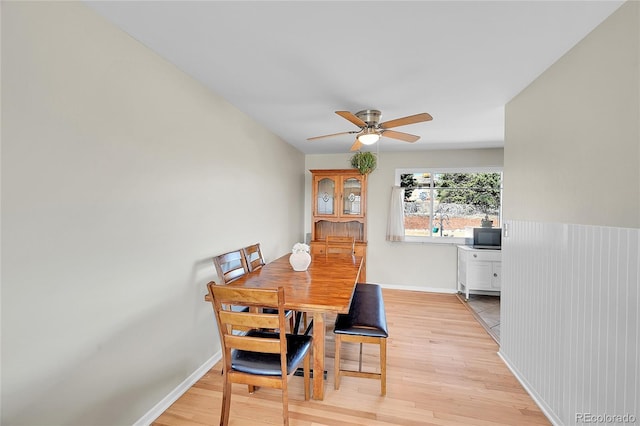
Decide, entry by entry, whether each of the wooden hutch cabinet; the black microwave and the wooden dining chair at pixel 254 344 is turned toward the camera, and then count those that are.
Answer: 2

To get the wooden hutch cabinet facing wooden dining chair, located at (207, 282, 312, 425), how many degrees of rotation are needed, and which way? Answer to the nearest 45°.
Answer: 0° — it already faces it

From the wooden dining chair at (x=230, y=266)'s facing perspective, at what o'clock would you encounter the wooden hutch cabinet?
The wooden hutch cabinet is roughly at 9 o'clock from the wooden dining chair.

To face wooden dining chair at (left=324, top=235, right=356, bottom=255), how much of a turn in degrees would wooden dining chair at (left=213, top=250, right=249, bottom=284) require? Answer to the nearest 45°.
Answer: approximately 90° to its left

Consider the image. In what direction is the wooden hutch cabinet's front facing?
toward the camera

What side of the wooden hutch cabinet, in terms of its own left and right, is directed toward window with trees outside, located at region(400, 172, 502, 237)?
left

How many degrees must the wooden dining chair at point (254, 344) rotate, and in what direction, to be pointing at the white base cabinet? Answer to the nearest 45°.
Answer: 0° — it already faces it

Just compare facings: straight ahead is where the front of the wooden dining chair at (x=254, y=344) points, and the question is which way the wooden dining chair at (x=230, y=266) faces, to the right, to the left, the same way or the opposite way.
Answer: to the right

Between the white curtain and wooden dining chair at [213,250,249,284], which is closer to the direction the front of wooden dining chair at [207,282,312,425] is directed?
the white curtain

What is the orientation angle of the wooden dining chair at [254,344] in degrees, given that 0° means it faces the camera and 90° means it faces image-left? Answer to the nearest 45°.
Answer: approximately 225°

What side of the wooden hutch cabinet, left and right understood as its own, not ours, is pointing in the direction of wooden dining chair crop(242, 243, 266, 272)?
front

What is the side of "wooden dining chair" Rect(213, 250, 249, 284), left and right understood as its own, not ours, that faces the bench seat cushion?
front

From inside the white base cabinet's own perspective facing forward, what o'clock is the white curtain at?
The white curtain is roughly at 3 o'clock from the white base cabinet.

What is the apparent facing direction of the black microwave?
toward the camera

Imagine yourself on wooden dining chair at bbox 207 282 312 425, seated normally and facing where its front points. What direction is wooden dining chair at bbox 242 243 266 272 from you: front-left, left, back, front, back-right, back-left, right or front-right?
front-left

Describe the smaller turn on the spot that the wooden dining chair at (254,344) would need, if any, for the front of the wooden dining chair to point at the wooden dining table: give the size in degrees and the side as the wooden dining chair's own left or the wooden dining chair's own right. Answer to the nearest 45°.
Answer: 0° — it already faces it

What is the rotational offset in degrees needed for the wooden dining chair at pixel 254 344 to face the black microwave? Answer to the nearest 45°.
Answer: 0° — it already faces it
